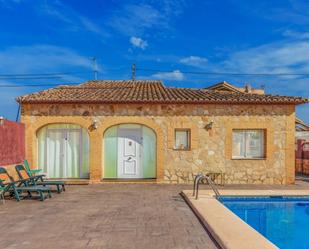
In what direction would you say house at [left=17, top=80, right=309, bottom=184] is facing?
toward the camera

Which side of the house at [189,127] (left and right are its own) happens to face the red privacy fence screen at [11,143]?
right
